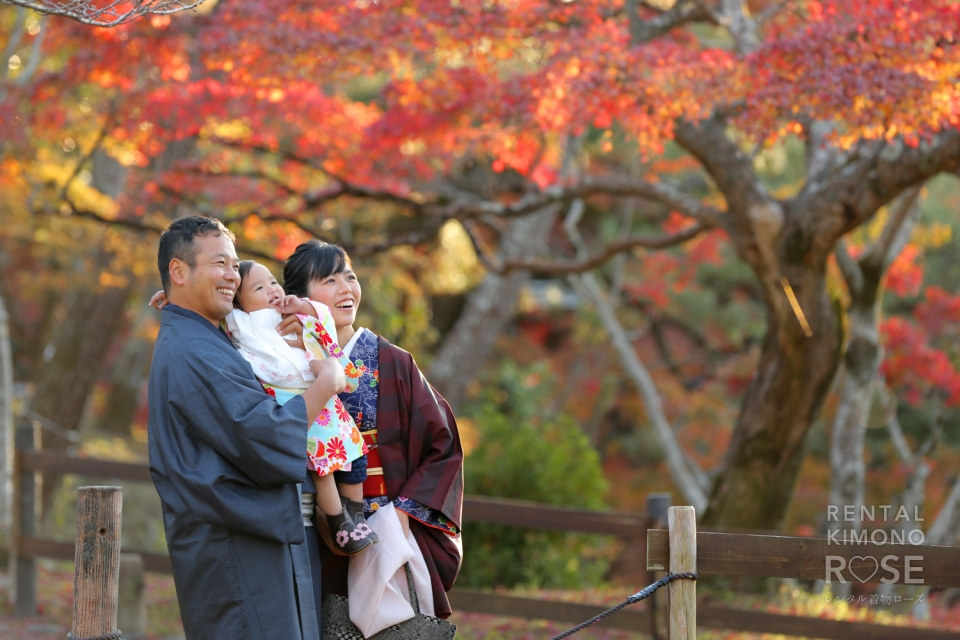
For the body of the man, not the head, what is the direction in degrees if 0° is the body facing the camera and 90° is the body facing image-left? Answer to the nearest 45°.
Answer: approximately 270°

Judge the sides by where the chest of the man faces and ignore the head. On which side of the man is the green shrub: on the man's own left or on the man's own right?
on the man's own left

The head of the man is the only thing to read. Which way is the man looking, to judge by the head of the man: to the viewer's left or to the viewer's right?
to the viewer's right

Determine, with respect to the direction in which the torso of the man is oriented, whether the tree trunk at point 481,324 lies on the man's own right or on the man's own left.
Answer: on the man's own left
